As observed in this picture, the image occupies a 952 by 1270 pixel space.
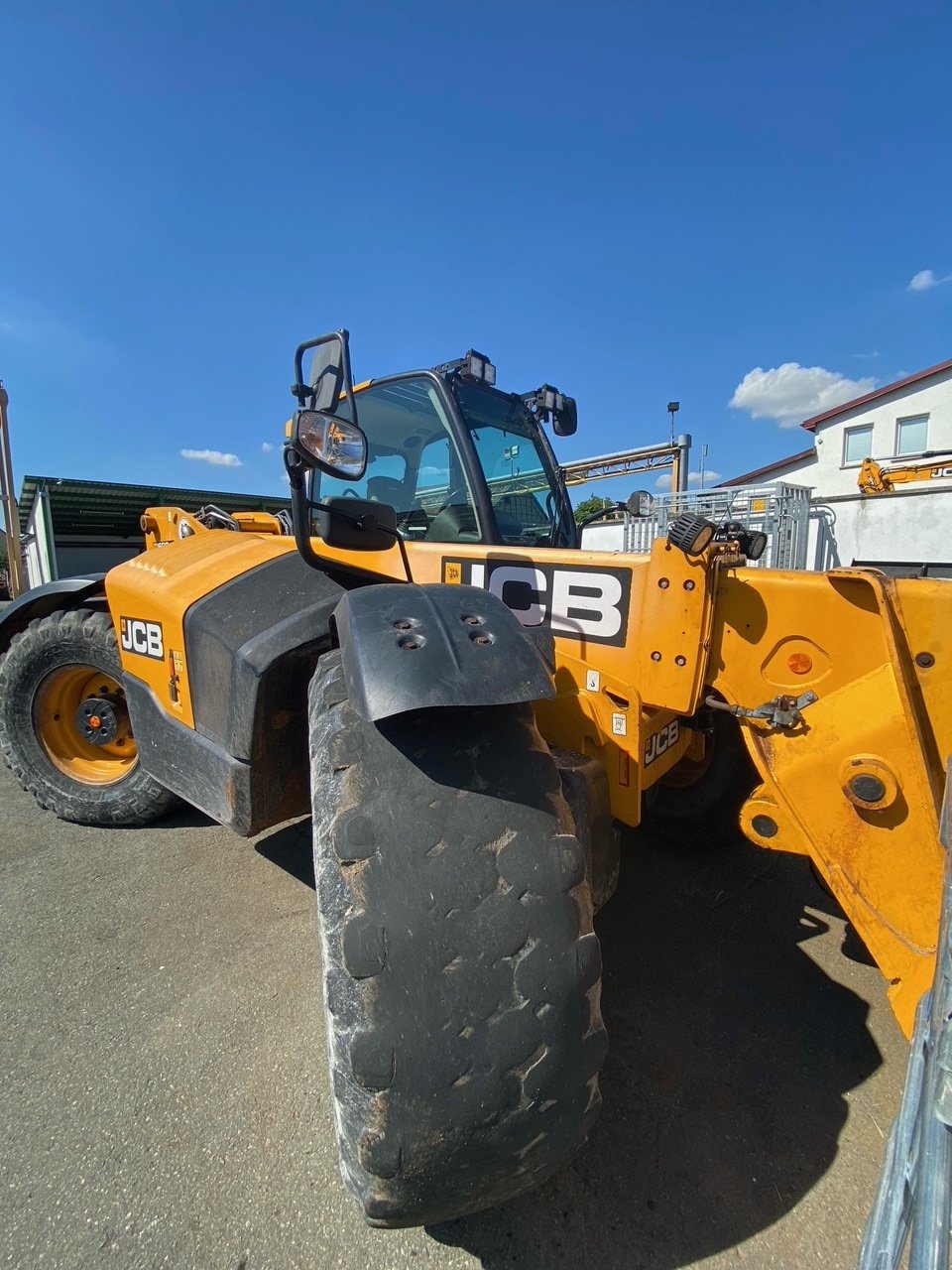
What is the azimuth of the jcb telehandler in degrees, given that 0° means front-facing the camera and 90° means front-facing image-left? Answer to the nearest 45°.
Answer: approximately 315°
